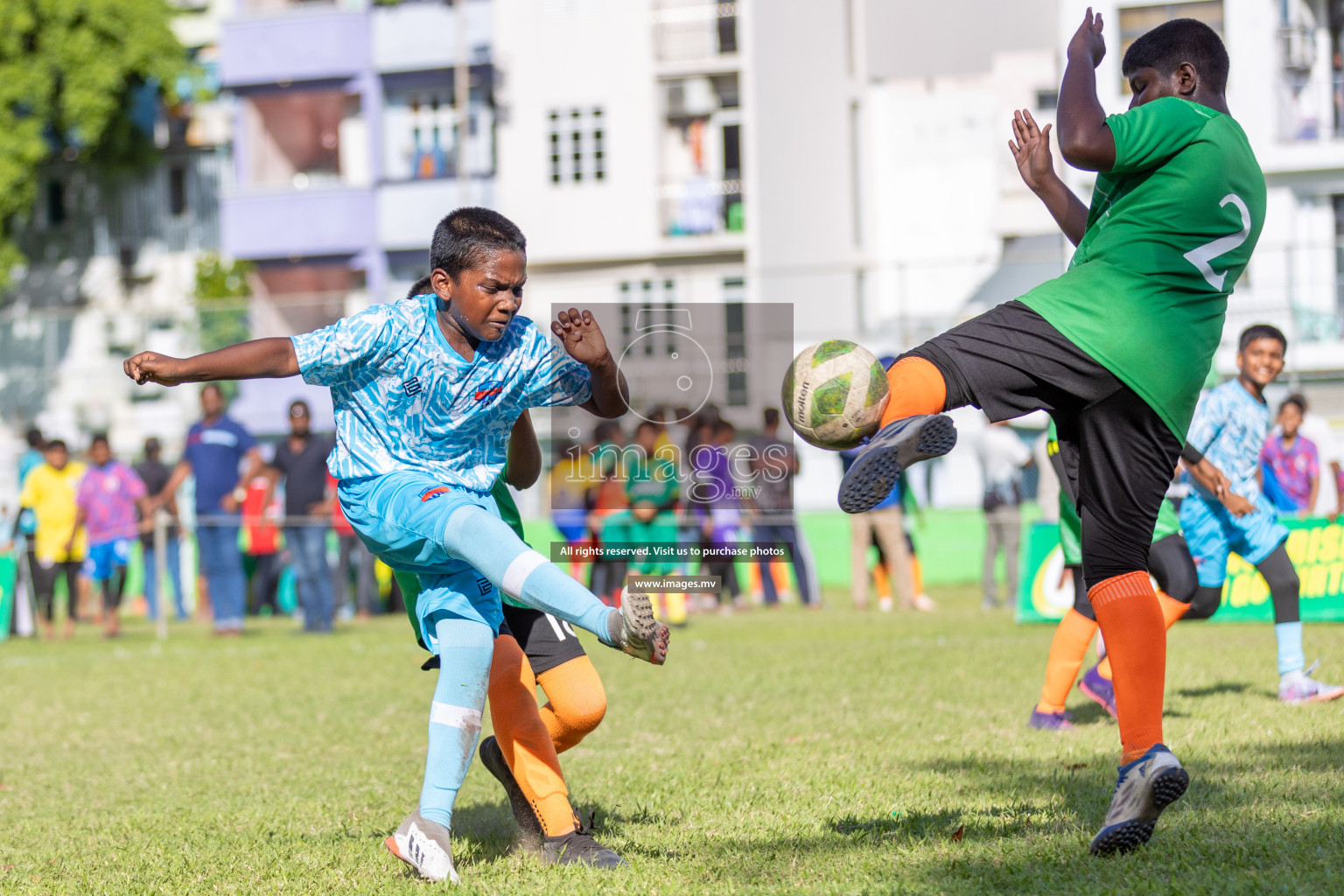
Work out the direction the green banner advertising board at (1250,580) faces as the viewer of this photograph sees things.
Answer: facing the viewer

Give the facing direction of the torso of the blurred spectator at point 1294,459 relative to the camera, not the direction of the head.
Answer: toward the camera

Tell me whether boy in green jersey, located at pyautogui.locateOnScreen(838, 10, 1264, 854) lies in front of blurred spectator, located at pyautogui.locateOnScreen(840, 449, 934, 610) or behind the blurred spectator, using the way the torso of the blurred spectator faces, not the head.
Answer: in front

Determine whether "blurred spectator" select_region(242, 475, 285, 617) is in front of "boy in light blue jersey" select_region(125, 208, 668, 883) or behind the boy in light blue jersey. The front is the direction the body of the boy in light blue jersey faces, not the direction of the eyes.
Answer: behind

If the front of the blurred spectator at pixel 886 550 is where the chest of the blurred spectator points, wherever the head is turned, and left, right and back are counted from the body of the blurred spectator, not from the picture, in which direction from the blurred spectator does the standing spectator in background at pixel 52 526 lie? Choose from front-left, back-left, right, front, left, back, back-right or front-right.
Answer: back-right

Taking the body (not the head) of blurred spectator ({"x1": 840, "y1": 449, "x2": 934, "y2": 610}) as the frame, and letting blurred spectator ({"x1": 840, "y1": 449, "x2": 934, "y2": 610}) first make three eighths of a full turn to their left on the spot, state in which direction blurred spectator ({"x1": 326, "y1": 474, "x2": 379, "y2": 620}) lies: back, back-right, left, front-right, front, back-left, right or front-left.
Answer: left

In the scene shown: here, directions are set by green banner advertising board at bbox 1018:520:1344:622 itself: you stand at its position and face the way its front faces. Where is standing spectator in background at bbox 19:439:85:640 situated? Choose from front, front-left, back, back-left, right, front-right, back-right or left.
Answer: right

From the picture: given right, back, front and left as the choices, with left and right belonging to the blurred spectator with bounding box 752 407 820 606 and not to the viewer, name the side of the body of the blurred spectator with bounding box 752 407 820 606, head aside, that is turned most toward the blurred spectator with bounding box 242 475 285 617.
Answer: right

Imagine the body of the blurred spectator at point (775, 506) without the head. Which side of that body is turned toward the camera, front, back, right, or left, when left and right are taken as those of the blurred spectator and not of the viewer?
front

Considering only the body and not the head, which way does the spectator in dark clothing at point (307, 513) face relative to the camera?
toward the camera

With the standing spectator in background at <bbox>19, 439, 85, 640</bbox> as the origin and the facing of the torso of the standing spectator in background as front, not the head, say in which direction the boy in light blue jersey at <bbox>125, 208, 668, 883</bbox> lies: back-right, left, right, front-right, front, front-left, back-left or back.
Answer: front

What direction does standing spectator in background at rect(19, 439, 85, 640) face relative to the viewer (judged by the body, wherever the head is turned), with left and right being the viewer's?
facing the viewer

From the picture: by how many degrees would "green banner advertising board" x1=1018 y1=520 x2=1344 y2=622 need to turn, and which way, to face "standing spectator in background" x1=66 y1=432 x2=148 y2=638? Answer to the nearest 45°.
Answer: approximately 90° to its right
